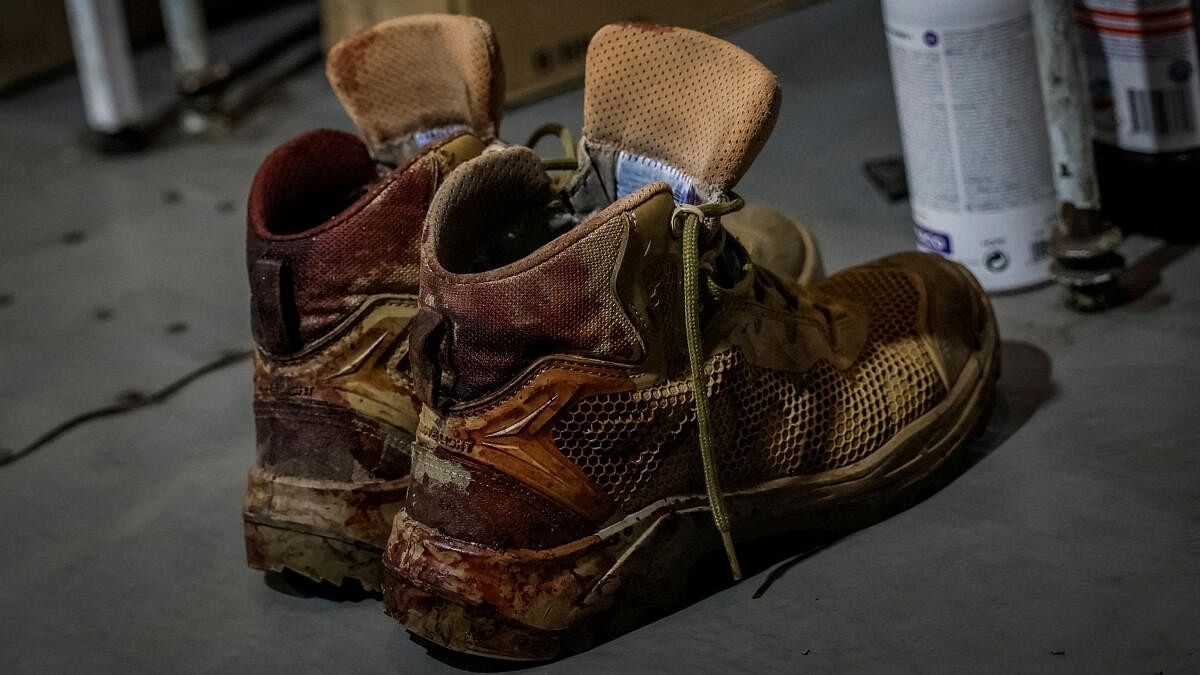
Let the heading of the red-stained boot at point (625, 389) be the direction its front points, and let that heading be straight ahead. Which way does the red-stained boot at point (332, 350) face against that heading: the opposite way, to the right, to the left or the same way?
the same way

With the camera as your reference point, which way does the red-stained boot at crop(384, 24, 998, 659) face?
facing away from the viewer and to the right of the viewer

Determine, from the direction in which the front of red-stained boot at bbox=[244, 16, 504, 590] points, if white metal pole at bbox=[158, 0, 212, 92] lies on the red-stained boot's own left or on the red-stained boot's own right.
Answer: on the red-stained boot's own left

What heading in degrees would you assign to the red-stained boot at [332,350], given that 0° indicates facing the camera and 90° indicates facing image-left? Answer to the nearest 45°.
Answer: approximately 225°

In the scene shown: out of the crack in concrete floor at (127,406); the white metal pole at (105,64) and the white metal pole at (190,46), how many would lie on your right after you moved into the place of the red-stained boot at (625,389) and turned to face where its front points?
0

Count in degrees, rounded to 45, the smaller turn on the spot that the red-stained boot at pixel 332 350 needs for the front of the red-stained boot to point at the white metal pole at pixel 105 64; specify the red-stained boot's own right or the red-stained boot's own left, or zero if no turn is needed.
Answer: approximately 45° to the red-stained boot's own left

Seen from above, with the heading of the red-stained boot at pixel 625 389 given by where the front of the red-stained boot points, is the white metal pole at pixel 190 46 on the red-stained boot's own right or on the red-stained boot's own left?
on the red-stained boot's own left

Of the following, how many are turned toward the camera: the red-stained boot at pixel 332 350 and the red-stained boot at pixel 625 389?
0

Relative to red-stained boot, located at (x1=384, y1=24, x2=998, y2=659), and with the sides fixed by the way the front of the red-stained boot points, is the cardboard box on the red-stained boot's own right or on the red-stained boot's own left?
on the red-stained boot's own left

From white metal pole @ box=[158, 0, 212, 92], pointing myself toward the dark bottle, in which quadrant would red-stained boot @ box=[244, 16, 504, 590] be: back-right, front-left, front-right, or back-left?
front-right
